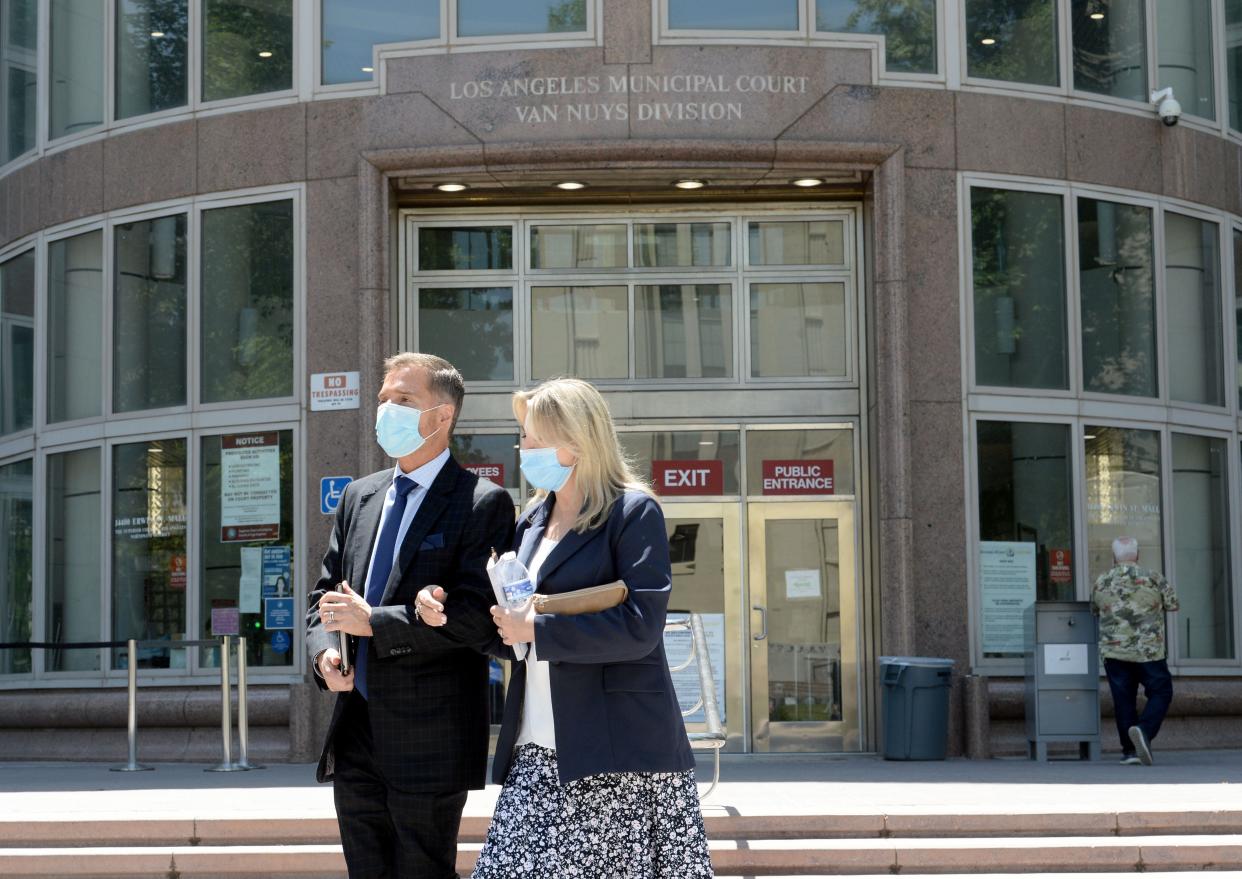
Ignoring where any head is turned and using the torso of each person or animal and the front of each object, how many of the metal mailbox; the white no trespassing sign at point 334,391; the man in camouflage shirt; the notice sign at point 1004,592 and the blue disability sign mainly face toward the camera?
4

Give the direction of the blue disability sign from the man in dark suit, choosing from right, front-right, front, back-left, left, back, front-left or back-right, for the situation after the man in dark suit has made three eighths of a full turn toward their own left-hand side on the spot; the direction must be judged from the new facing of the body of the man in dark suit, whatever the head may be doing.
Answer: left

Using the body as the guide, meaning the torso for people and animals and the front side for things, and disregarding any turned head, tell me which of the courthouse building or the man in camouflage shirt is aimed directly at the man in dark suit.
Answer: the courthouse building

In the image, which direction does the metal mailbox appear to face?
toward the camera

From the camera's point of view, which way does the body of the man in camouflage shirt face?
away from the camera

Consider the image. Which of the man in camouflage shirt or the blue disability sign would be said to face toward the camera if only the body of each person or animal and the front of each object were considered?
the blue disability sign

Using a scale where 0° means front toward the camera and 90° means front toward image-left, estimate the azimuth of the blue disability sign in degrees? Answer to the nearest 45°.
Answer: approximately 0°

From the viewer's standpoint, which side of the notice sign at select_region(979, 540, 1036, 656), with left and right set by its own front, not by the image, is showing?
front

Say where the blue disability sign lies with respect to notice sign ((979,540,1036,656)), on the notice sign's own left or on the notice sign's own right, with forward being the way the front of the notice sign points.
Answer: on the notice sign's own right

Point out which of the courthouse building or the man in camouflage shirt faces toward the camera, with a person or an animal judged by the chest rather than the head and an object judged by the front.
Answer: the courthouse building

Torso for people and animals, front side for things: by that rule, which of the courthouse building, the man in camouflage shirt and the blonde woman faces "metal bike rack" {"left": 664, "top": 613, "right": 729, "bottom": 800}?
the courthouse building

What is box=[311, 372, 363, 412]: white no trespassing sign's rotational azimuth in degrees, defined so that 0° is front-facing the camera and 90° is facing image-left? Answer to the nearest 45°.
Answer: approximately 0°

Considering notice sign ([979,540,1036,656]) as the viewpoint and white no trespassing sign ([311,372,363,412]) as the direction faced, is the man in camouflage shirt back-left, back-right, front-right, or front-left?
back-left

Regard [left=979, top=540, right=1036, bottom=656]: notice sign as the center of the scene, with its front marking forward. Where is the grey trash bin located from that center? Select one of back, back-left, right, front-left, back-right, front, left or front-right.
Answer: front-right

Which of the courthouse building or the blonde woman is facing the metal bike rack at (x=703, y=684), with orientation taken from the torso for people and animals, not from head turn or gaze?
the courthouse building

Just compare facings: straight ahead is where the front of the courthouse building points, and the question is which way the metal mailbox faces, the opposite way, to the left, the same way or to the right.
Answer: the same way

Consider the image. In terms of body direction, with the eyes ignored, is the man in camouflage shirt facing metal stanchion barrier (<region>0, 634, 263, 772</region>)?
no

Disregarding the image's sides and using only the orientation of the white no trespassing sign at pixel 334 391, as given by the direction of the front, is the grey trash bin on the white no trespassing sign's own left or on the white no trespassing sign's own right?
on the white no trespassing sign's own left

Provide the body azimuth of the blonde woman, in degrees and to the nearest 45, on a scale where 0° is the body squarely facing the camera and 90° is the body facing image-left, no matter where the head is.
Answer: approximately 45°
